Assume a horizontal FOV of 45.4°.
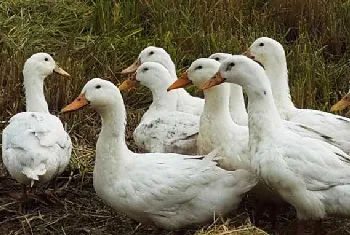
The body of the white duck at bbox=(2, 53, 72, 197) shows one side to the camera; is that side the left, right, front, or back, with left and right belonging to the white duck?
back

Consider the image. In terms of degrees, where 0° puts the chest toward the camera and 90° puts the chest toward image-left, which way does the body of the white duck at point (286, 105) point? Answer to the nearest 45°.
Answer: approximately 90°

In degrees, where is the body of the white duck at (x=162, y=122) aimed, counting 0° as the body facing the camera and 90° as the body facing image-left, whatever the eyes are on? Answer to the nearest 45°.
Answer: approximately 90°

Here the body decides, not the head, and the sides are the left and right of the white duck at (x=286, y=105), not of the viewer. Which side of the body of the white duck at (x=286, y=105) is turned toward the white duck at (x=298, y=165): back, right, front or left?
left

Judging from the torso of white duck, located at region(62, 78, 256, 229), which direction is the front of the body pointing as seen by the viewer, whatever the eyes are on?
to the viewer's left

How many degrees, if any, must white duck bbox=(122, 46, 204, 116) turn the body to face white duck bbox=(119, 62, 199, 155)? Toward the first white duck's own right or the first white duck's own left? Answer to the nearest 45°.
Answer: approximately 90° to the first white duck's own left

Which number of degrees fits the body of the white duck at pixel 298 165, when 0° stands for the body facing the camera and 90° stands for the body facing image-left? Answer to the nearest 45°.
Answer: approximately 90°

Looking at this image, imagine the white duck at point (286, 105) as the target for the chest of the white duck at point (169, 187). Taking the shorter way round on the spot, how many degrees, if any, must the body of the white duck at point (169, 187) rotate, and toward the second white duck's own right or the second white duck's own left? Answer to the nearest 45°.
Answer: approximately 135° to the second white duck's own right

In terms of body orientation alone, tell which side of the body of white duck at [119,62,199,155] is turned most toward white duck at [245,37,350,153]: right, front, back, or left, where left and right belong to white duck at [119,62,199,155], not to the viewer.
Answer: back
